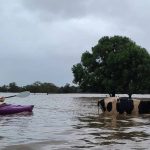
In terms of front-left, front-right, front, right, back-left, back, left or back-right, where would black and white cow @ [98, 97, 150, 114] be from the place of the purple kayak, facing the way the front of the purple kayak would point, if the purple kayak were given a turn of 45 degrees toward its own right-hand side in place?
front-left

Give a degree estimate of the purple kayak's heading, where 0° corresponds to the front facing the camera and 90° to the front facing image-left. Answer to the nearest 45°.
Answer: approximately 270°
